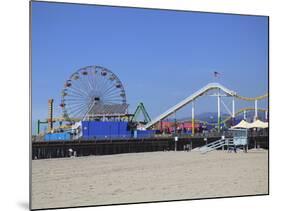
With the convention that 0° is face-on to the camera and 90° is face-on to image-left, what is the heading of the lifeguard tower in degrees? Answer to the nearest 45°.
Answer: approximately 90°
